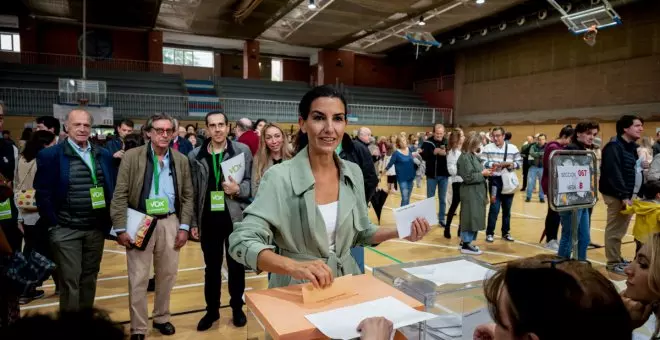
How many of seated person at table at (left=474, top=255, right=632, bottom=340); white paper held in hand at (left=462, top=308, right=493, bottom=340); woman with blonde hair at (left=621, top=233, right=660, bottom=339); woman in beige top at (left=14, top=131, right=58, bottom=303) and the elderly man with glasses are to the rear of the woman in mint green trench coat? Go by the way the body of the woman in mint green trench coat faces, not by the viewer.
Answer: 2

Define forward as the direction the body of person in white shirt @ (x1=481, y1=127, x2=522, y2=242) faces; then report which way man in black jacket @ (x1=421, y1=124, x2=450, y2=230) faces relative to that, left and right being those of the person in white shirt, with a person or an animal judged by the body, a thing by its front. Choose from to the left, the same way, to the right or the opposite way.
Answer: the same way

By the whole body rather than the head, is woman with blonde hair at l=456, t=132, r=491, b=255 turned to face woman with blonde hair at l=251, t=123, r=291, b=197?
no

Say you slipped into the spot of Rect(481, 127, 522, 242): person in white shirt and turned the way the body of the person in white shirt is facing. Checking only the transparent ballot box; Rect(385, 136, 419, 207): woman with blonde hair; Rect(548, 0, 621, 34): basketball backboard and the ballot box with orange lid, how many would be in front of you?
2

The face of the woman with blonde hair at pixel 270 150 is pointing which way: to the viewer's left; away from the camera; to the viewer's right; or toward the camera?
toward the camera

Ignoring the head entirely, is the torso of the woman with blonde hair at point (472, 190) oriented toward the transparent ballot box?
no

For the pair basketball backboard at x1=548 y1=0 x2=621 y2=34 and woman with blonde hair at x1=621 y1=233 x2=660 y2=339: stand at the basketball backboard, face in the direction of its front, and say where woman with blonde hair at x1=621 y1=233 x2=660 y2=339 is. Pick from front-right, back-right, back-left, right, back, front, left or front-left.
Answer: front-left

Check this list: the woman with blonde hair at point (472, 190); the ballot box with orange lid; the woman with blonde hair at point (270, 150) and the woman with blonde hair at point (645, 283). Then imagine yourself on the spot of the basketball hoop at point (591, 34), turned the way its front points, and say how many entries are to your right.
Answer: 0

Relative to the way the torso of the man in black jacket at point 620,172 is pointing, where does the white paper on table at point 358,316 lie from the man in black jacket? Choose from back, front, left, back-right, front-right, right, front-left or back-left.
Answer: right

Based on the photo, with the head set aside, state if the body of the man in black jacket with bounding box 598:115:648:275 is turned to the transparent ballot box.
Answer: no

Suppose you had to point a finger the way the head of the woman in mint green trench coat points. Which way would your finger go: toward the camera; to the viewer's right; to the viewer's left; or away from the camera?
toward the camera

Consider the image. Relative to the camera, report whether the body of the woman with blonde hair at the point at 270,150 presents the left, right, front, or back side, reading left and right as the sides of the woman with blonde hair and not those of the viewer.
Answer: front

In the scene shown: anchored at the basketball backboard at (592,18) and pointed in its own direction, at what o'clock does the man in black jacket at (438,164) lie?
The man in black jacket is roughly at 11 o'clock from the basketball backboard.

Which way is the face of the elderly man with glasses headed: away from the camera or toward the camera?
toward the camera

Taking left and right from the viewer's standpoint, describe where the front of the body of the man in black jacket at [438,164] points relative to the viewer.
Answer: facing the viewer
